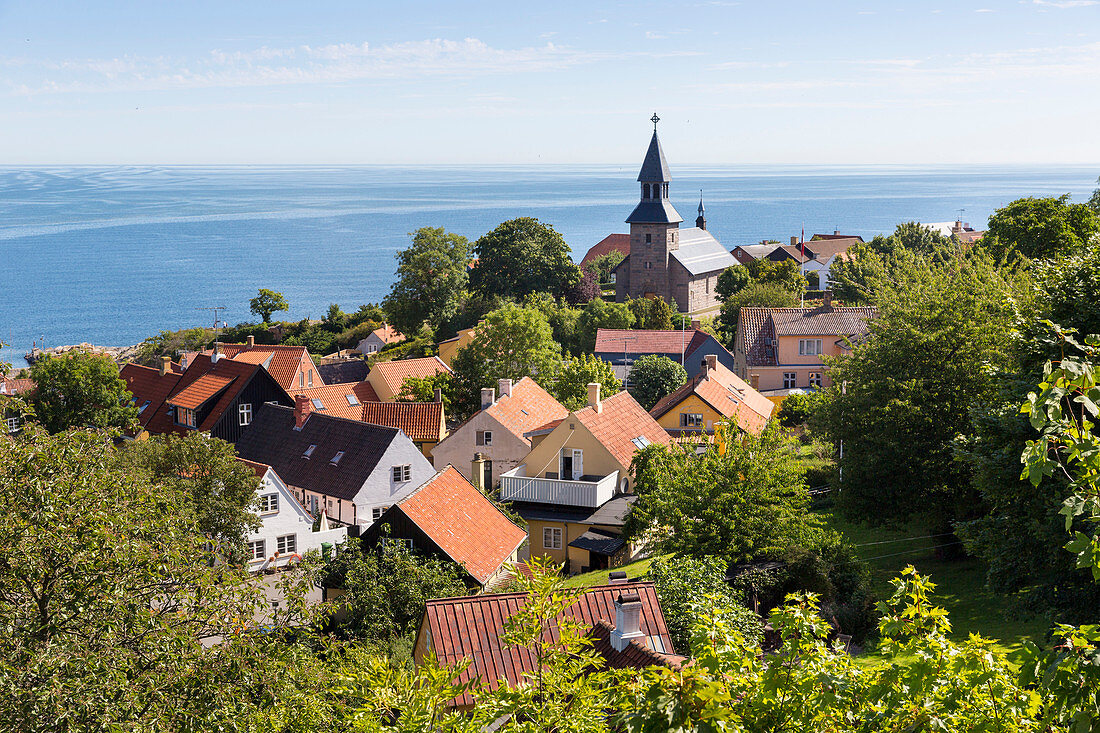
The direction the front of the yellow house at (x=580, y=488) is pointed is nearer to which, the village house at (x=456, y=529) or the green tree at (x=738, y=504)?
the village house

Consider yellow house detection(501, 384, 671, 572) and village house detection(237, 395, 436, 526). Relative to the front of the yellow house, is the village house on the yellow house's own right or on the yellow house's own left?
on the yellow house's own right

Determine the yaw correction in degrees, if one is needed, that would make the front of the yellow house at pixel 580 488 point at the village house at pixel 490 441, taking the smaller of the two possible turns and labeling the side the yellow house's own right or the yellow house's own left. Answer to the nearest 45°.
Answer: approximately 90° to the yellow house's own right

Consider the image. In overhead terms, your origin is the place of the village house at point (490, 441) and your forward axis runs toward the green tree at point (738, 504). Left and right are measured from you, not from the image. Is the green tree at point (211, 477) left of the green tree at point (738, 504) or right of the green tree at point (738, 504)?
right

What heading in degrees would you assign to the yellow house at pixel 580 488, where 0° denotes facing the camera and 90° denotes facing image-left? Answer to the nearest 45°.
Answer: approximately 45°

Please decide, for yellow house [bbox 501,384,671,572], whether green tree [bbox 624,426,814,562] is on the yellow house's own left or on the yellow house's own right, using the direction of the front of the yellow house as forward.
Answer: on the yellow house's own left
